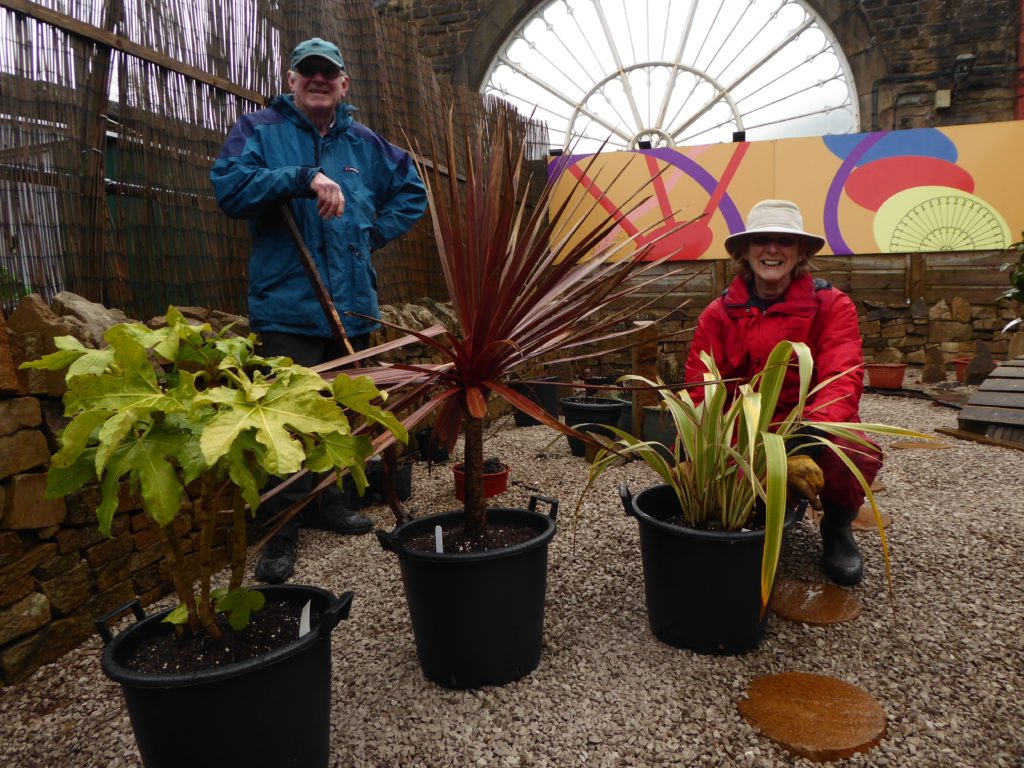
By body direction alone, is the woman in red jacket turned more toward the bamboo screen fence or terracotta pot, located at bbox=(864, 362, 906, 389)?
the bamboo screen fence

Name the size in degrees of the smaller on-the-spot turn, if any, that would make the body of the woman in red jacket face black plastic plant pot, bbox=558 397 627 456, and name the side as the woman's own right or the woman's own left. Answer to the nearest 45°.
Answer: approximately 135° to the woman's own right

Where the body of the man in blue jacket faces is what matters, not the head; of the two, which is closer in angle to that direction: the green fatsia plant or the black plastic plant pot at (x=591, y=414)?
the green fatsia plant

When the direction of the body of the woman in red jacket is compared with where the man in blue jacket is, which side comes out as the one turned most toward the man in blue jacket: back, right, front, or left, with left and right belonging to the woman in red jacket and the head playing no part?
right

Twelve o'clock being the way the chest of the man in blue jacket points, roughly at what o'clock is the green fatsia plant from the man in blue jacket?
The green fatsia plant is roughly at 12 o'clock from the man in blue jacket.

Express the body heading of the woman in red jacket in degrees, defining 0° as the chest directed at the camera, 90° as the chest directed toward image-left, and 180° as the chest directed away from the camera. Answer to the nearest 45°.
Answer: approximately 0°

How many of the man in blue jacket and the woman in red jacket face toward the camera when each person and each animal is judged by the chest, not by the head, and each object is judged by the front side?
2

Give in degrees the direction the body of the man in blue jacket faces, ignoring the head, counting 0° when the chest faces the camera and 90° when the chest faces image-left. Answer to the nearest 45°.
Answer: approximately 0°
